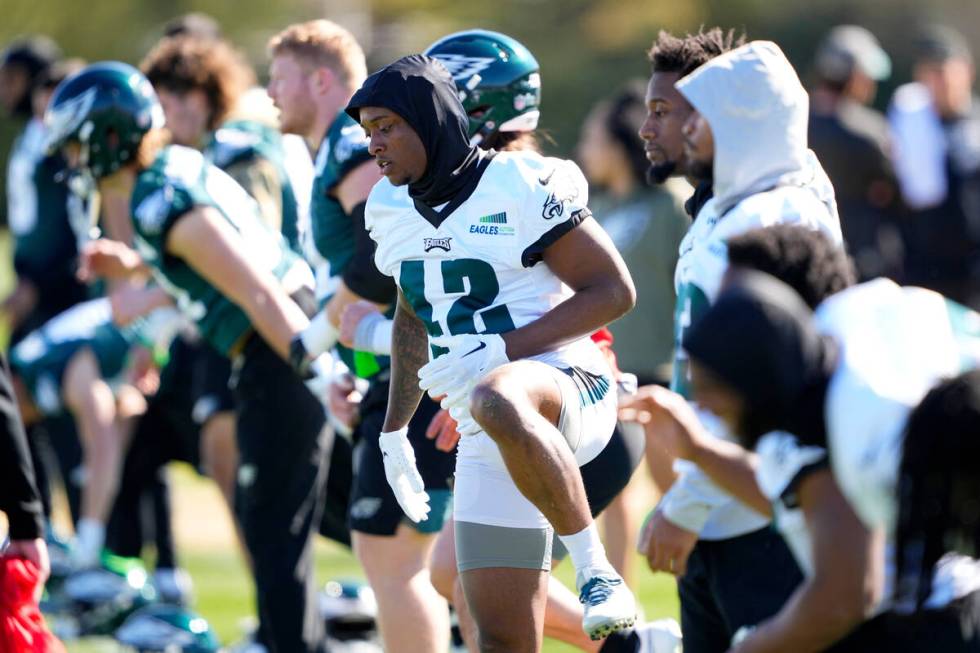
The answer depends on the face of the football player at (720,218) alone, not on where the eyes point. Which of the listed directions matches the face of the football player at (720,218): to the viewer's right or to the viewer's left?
to the viewer's left

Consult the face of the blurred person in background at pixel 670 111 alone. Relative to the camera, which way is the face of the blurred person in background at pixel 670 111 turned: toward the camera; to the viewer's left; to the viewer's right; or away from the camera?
to the viewer's left

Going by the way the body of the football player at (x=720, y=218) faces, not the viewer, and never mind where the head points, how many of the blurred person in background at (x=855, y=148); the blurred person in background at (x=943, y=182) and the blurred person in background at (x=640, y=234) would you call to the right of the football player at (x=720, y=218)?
3

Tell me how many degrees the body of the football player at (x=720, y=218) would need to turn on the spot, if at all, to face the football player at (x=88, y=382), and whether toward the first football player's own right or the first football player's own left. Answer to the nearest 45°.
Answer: approximately 45° to the first football player's own right

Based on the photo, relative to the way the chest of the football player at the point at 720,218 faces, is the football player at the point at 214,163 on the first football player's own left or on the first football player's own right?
on the first football player's own right

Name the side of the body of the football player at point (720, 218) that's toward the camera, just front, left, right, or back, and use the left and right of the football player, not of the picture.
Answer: left

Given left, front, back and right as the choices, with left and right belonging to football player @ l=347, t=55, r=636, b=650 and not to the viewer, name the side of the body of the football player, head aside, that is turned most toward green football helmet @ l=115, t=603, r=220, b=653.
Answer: right

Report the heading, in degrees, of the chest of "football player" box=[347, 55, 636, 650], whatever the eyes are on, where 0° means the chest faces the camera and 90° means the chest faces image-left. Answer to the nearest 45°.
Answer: approximately 45°

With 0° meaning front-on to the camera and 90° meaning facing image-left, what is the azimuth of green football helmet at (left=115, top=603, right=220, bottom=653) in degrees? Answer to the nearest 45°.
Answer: approximately 90°

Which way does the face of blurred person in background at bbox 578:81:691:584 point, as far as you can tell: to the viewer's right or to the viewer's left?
to the viewer's left
